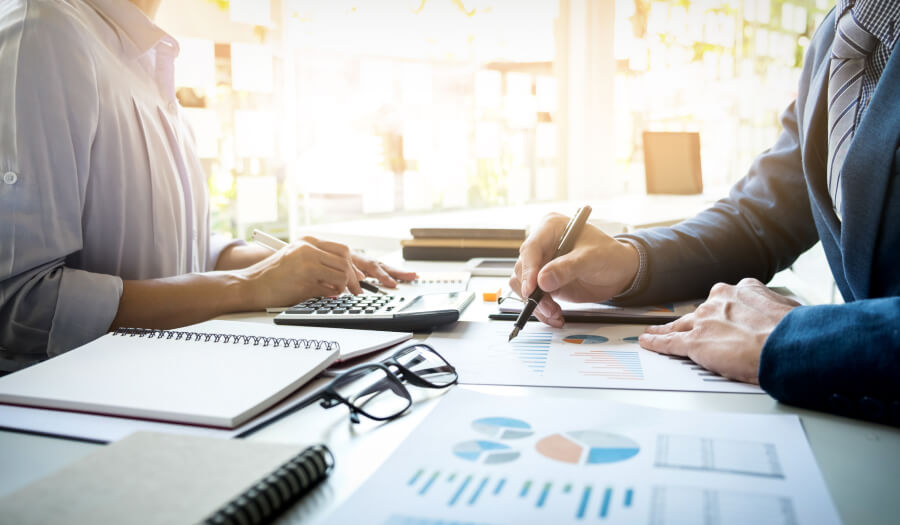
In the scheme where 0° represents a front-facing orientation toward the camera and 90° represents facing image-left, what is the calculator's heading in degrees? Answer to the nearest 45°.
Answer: approximately 90°

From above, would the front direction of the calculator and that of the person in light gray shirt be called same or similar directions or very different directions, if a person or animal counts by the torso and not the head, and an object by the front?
very different directions

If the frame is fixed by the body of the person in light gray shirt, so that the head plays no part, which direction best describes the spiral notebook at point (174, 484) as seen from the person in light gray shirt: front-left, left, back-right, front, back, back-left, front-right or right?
right

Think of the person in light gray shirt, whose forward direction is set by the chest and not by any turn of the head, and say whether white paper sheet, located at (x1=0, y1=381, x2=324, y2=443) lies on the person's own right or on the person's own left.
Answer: on the person's own right

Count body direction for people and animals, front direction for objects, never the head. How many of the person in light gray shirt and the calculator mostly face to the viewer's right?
1

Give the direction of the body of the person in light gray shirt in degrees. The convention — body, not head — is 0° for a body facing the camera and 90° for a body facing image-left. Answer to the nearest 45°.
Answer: approximately 270°
